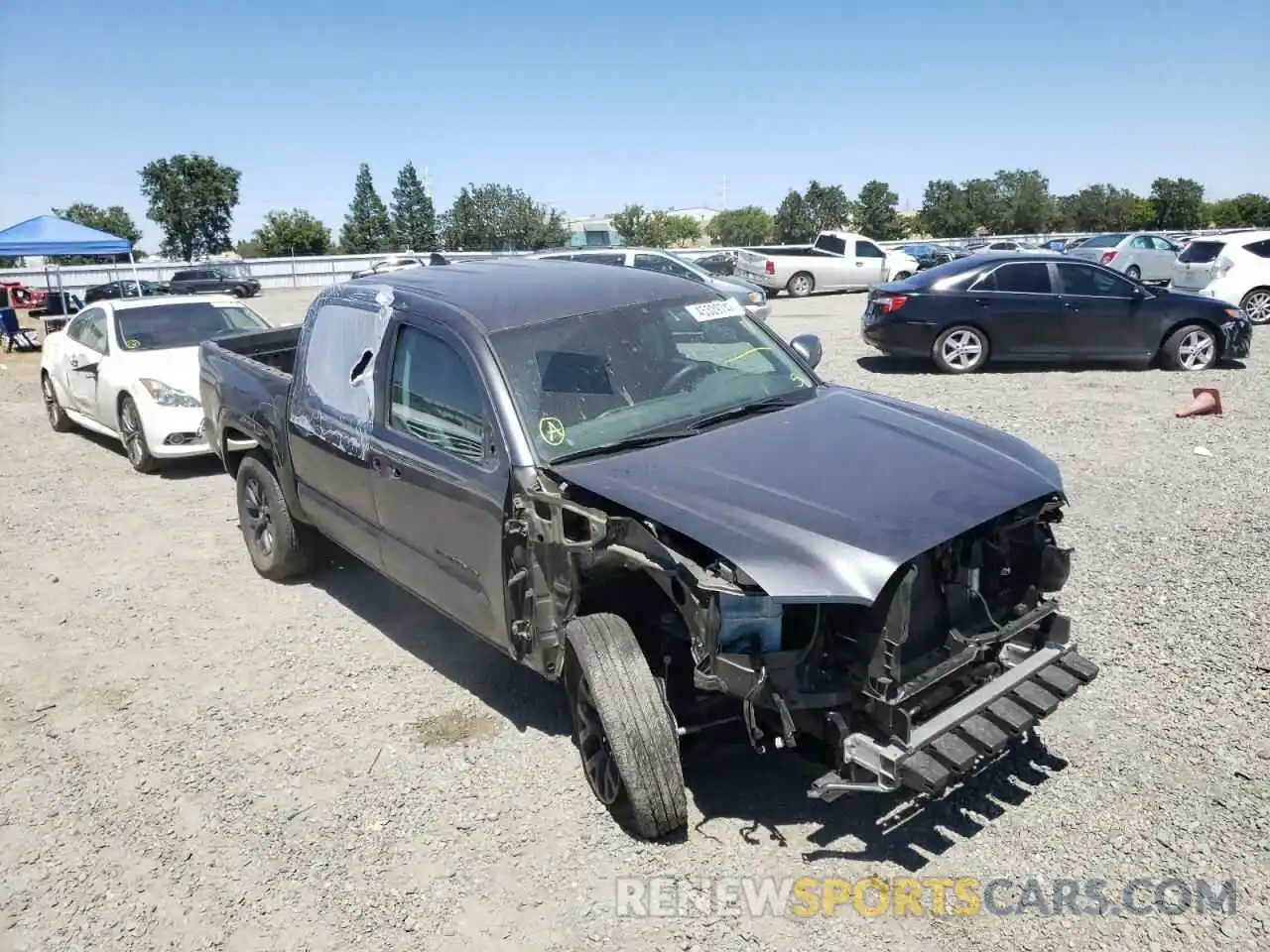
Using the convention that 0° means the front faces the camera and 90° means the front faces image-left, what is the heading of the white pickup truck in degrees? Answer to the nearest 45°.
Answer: approximately 225°

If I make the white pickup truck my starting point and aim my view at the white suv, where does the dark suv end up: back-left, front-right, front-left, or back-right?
back-right

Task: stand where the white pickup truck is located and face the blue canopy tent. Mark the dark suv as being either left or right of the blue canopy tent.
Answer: right

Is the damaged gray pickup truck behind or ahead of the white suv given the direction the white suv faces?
behind

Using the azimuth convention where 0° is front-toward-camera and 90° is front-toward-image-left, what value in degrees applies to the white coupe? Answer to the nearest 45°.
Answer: approximately 315°

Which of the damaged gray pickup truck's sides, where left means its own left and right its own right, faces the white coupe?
back

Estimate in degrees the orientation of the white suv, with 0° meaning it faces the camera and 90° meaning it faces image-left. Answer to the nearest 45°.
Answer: approximately 225°

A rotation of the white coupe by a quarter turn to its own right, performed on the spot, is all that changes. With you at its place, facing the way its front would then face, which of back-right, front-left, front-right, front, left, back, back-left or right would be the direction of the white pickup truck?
back

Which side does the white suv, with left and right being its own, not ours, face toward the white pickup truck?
left

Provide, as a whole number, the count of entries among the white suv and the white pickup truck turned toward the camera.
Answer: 0

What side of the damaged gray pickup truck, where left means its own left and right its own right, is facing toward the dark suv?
back

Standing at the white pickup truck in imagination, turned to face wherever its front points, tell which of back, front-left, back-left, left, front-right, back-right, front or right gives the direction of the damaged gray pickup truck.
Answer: back-right

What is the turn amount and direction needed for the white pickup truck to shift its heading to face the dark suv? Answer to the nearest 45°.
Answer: approximately 135° to its left

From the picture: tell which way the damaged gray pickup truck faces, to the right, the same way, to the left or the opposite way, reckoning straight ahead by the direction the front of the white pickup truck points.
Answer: to the right

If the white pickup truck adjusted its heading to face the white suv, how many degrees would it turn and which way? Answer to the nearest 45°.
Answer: approximately 90° to its right

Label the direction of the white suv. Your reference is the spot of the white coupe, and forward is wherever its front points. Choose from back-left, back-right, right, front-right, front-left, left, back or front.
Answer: front-left
